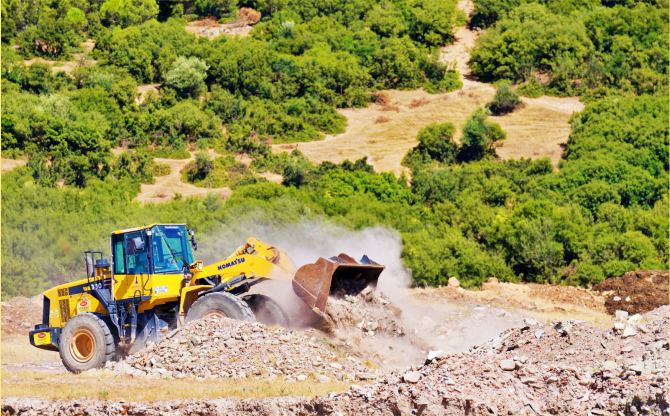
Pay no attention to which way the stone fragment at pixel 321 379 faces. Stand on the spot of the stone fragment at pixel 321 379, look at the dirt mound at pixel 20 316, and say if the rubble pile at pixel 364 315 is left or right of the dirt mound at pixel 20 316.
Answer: right

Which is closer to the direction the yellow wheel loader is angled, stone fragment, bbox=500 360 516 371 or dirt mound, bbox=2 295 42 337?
the stone fragment

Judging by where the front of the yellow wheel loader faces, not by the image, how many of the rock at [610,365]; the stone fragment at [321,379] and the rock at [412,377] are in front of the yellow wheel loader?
3

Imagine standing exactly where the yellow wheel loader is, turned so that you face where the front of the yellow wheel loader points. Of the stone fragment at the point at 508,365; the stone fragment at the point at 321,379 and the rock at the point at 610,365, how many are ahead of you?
3

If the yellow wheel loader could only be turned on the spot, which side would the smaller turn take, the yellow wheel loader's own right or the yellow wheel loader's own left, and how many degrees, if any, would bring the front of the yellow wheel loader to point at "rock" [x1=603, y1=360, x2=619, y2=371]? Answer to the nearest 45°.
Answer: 0° — it already faces it

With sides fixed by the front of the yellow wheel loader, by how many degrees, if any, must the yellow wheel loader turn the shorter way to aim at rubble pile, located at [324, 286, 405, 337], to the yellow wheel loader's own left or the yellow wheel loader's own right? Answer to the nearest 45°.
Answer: approximately 45° to the yellow wheel loader's own left

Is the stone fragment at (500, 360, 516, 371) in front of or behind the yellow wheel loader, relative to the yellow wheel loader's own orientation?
in front

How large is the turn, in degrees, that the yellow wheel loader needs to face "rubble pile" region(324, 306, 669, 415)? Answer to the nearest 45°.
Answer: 0° — it already faces it

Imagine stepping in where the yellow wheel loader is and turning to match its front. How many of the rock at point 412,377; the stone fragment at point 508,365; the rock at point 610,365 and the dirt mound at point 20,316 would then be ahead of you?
3

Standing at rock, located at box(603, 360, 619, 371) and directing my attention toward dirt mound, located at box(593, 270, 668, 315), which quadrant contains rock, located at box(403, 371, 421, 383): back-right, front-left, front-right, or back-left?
back-left

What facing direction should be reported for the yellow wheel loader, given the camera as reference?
facing the viewer and to the right of the viewer

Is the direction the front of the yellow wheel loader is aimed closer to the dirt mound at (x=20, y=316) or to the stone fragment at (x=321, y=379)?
the stone fragment

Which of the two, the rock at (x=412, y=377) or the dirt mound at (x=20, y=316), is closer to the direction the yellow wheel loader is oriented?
the rock

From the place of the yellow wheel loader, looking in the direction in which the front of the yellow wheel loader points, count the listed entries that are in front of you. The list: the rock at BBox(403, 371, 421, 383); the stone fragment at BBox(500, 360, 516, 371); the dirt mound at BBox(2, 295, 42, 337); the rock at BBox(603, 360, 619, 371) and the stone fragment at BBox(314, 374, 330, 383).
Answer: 4

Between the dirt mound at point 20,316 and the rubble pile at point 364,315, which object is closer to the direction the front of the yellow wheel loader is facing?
the rubble pile
